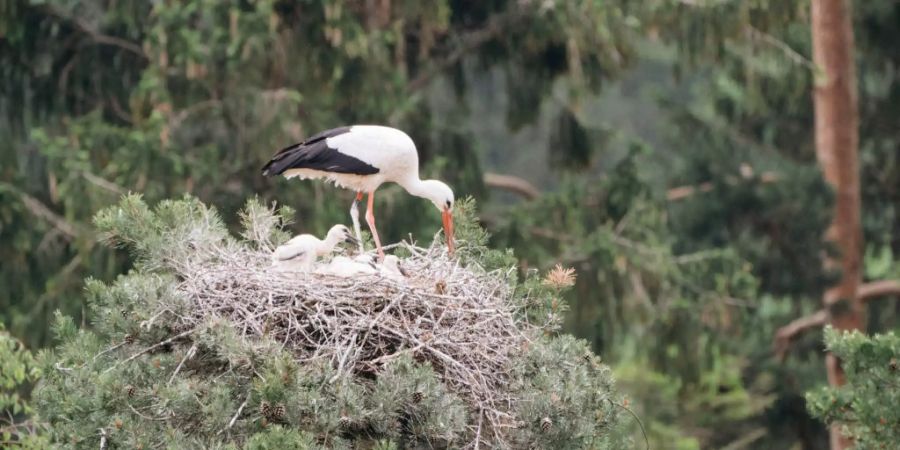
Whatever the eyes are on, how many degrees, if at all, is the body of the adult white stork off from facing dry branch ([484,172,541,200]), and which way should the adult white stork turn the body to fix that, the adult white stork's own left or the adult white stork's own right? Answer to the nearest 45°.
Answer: approximately 90° to the adult white stork's own left

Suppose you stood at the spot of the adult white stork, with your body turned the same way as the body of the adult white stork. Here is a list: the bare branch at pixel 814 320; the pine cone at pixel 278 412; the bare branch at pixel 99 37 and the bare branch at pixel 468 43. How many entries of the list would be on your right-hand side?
1

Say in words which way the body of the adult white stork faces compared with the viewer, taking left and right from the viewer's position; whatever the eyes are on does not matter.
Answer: facing to the right of the viewer

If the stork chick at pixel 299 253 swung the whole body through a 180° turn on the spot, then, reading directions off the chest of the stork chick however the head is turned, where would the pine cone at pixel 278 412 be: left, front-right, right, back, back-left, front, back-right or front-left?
left

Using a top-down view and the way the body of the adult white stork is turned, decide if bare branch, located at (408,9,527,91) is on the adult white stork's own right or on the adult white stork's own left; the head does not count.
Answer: on the adult white stork's own left

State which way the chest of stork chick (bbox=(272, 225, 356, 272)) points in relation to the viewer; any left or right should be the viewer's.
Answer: facing to the right of the viewer

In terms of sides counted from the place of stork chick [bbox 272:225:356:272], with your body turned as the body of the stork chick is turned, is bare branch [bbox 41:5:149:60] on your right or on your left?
on your left

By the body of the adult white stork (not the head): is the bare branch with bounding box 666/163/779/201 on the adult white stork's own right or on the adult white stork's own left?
on the adult white stork's own left

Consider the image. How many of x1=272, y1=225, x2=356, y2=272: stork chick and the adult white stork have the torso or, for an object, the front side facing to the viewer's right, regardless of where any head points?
2
